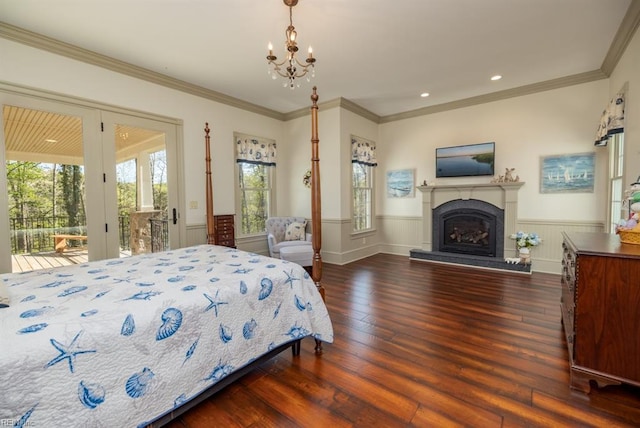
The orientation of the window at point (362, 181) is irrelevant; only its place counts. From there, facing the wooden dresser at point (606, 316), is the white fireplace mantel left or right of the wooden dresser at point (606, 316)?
left

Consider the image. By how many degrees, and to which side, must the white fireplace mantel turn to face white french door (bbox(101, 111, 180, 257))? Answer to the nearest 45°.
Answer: approximately 45° to its right

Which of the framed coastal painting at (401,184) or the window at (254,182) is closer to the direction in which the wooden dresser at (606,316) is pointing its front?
the window

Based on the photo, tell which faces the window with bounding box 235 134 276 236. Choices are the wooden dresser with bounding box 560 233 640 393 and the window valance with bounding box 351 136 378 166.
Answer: the wooden dresser

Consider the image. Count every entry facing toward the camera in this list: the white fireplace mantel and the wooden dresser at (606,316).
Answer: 1

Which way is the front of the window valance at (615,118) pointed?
to the viewer's left

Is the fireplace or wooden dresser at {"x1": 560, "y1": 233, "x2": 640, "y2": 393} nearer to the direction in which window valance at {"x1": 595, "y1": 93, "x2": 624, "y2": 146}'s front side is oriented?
the fireplace

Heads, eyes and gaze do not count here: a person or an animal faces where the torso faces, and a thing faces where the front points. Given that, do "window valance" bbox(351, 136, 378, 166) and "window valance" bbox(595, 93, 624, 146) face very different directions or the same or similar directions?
very different directions

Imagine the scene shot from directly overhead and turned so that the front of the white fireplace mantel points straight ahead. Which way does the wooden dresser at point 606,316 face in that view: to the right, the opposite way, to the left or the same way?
to the right

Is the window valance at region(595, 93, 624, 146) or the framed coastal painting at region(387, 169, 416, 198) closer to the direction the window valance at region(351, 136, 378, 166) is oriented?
the window valance

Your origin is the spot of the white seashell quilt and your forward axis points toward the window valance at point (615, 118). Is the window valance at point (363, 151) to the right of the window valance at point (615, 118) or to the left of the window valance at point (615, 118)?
left

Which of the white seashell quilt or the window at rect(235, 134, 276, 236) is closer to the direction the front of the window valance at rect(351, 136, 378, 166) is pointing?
the white seashell quilt

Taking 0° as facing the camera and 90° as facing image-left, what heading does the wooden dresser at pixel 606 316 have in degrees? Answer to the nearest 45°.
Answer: approximately 90°
